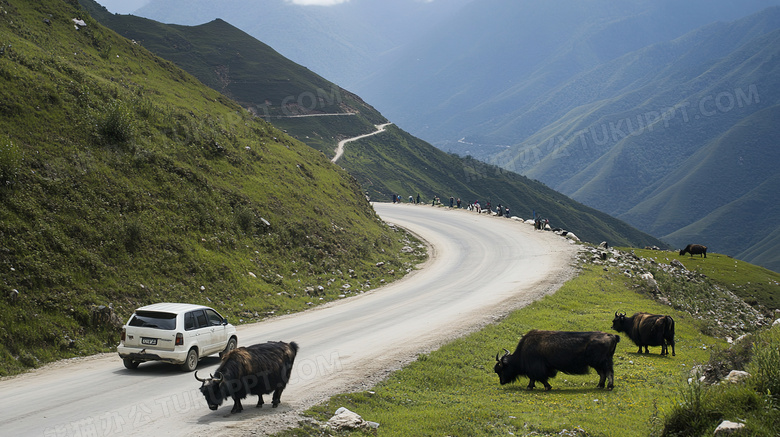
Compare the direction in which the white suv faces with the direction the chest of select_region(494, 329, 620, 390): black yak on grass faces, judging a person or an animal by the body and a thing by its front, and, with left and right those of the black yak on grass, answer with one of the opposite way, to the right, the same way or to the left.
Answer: to the right

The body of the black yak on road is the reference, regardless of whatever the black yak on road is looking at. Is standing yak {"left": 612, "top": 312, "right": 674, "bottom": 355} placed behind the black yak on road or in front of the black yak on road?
behind

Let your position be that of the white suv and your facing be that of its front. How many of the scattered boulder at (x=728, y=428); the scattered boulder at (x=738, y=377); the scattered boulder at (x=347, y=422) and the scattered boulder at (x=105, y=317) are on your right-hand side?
3

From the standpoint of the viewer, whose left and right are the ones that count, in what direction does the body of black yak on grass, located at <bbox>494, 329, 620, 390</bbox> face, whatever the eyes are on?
facing to the left of the viewer

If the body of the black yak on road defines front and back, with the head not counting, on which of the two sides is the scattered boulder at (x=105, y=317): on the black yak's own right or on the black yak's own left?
on the black yak's own right

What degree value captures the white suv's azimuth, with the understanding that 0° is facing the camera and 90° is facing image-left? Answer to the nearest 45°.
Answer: approximately 225°

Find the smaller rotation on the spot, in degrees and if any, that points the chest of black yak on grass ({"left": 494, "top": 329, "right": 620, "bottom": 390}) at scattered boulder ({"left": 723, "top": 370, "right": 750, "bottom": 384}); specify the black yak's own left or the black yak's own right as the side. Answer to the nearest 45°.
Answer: approximately 135° to the black yak's own left

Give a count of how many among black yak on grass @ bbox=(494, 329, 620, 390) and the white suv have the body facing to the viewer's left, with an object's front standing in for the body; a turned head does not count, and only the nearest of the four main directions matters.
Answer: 1
